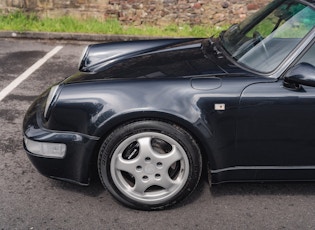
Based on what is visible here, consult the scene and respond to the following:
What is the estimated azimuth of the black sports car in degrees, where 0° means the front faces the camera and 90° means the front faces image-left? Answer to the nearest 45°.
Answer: approximately 90°
